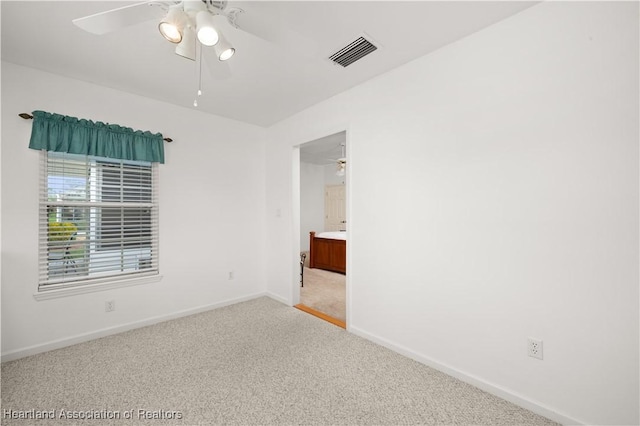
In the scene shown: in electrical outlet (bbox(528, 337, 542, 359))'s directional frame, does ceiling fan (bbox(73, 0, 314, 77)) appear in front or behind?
in front

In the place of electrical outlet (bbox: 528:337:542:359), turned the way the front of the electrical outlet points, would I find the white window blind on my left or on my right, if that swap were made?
on my right

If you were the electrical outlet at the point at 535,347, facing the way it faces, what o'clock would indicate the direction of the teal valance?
The teal valance is roughly at 2 o'clock from the electrical outlet.
